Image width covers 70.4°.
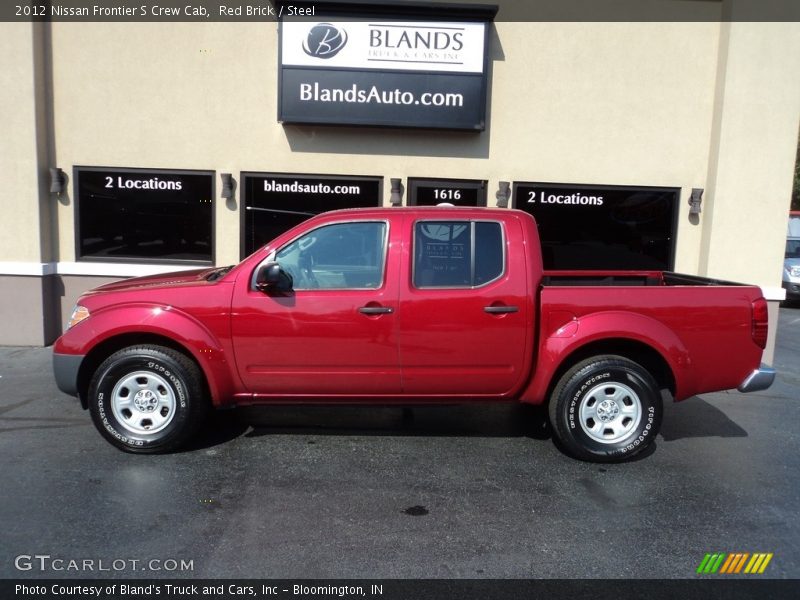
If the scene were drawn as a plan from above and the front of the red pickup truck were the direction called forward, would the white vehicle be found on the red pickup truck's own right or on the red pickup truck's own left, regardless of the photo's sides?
on the red pickup truck's own right

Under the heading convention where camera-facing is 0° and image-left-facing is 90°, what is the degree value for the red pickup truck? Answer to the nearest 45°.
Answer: approximately 90°

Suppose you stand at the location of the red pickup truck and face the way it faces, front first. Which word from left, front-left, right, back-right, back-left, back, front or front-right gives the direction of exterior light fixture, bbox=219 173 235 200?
front-right

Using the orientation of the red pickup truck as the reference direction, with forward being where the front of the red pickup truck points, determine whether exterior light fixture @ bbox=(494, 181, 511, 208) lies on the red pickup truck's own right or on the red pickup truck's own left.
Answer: on the red pickup truck's own right

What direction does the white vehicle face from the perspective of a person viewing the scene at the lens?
facing the viewer and to the left of the viewer

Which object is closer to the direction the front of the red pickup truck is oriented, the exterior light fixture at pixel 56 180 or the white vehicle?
the exterior light fixture

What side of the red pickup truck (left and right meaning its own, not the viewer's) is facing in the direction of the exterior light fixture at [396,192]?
right

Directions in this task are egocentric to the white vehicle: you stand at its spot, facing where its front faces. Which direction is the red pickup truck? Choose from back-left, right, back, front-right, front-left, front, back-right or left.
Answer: front-left

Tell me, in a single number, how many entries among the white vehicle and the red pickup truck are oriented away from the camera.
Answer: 0
